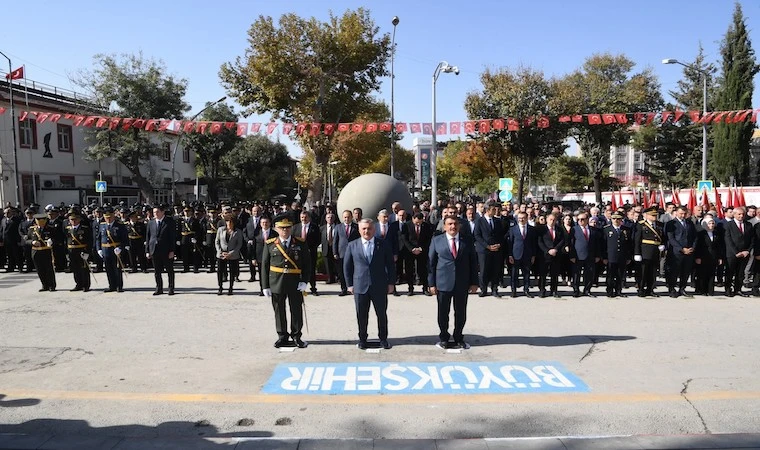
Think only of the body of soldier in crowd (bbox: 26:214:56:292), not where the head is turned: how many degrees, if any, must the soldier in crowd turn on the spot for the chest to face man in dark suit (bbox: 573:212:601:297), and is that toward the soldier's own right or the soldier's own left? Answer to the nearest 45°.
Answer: approximately 45° to the soldier's own left

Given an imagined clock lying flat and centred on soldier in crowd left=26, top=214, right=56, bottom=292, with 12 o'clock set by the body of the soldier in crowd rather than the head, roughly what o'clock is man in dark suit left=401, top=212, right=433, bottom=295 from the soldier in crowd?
The man in dark suit is roughly at 10 o'clock from the soldier in crowd.

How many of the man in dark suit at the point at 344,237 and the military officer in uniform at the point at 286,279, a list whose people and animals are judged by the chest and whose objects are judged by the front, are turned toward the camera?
2

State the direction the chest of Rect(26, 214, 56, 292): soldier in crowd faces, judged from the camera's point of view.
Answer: toward the camera

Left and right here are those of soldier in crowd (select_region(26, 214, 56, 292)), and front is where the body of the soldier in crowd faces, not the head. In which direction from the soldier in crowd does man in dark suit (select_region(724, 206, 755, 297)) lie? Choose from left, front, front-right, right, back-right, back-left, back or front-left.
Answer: front-left

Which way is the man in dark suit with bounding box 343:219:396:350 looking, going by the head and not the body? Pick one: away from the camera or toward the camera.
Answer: toward the camera

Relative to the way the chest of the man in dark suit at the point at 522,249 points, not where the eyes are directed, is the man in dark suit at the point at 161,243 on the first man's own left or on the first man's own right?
on the first man's own right

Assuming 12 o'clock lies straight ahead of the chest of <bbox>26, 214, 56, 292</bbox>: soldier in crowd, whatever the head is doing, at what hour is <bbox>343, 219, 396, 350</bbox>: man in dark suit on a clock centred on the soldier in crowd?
The man in dark suit is roughly at 11 o'clock from the soldier in crowd.

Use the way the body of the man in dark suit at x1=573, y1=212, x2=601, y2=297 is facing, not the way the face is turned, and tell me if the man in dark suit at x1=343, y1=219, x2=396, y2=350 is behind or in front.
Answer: in front

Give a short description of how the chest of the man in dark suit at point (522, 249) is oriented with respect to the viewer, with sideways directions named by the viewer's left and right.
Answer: facing the viewer

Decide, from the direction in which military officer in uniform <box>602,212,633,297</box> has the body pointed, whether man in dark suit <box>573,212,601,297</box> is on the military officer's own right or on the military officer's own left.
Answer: on the military officer's own right

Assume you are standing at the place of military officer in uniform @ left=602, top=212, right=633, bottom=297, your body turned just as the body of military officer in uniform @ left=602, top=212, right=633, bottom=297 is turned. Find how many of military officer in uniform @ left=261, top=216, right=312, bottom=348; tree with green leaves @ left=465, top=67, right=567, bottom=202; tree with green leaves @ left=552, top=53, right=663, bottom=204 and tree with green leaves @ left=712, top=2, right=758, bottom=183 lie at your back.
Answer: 3

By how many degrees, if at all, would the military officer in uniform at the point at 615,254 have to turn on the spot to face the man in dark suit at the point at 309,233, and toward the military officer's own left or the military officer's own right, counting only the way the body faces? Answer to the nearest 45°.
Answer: approximately 90° to the military officer's own right

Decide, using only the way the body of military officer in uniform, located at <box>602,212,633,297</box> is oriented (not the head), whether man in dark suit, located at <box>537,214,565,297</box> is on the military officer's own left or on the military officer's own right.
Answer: on the military officer's own right

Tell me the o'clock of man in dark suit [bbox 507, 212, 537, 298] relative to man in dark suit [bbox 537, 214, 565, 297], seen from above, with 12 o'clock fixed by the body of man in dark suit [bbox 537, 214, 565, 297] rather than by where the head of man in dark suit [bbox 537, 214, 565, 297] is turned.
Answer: man in dark suit [bbox 507, 212, 537, 298] is roughly at 2 o'clock from man in dark suit [bbox 537, 214, 565, 297].

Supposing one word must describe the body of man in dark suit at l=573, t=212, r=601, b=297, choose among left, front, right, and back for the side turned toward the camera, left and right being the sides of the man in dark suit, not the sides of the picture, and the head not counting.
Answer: front

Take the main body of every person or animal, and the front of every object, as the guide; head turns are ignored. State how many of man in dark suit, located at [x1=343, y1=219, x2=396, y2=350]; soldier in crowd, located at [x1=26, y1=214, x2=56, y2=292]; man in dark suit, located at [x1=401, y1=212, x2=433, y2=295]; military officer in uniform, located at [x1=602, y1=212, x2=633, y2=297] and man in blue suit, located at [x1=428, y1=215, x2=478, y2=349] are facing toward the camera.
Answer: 5
